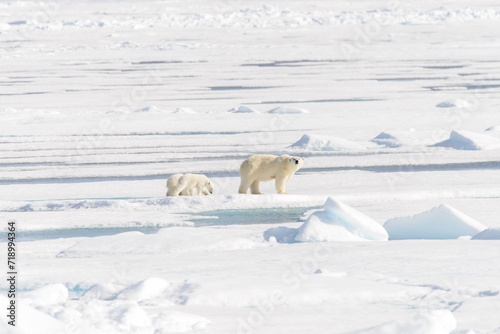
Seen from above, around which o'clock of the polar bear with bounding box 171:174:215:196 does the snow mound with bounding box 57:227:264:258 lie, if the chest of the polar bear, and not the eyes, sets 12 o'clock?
The snow mound is roughly at 3 o'clock from the polar bear.

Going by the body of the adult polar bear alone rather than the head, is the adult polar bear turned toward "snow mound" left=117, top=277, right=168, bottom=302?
no

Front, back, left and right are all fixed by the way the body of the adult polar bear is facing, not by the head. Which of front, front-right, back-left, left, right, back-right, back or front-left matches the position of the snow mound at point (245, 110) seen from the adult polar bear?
left

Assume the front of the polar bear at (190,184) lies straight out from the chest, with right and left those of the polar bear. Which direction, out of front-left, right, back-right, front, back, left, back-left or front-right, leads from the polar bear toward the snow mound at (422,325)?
right

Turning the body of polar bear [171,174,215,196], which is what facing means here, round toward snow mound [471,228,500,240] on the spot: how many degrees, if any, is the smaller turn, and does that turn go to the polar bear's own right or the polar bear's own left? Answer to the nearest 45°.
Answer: approximately 45° to the polar bear's own right

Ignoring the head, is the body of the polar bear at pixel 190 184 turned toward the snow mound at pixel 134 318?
no

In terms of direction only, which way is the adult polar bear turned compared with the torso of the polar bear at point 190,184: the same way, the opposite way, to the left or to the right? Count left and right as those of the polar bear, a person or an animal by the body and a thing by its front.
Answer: the same way

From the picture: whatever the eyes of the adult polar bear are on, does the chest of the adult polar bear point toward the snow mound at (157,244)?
no

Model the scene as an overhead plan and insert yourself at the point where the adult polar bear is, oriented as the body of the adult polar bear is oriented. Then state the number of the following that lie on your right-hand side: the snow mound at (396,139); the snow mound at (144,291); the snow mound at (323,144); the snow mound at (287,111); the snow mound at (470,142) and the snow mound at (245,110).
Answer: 1

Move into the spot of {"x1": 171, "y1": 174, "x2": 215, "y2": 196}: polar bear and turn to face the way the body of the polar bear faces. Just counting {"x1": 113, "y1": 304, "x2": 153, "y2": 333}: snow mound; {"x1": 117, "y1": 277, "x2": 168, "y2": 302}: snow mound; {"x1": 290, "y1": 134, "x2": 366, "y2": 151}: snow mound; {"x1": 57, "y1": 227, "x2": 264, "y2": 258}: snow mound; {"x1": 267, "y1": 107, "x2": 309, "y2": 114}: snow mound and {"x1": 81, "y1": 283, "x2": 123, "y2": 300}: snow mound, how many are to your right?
4

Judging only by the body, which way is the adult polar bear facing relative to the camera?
to the viewer's right

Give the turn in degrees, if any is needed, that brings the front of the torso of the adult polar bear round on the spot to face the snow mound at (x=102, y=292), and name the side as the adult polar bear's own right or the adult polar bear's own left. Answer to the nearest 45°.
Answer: approximately 90° to the adult polar bear's own right

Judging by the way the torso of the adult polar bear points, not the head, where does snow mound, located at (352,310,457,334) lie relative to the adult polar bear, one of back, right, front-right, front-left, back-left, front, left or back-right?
right

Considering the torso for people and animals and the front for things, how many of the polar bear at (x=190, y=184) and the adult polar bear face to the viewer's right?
2

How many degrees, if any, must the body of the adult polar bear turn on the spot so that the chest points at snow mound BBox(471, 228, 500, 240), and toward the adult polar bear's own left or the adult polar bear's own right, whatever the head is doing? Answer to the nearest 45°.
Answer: approximately 45° to the adult polar bear's own right

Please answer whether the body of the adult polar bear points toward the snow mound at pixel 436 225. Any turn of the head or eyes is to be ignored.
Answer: no

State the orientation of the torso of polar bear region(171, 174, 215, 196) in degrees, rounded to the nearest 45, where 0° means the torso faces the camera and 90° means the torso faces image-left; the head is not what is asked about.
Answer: approximately 270°

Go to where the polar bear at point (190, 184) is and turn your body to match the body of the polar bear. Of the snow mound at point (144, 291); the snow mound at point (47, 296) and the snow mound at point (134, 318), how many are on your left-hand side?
0

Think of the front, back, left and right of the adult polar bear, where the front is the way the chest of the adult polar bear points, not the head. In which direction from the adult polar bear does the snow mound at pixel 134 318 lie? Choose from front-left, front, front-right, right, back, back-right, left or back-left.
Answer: right
